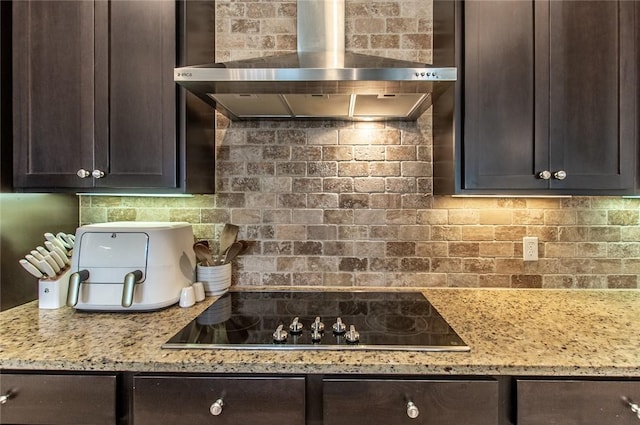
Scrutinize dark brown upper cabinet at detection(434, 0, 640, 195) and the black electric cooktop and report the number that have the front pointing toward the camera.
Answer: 2

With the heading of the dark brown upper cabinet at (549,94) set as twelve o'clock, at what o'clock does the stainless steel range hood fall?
The stainless steel range hood is roughly at 2 o'clock from the dark brown upper cabinet.

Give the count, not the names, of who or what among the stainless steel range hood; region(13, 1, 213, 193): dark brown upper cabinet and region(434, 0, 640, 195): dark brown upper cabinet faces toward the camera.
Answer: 3

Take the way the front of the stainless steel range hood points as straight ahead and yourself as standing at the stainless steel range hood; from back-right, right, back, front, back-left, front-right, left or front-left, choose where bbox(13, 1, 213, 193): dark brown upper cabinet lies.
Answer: right

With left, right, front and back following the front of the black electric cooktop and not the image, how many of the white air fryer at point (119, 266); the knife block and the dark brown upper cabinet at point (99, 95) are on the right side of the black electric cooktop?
3
